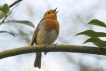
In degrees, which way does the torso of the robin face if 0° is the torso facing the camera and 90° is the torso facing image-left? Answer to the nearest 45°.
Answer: approximately 315°
